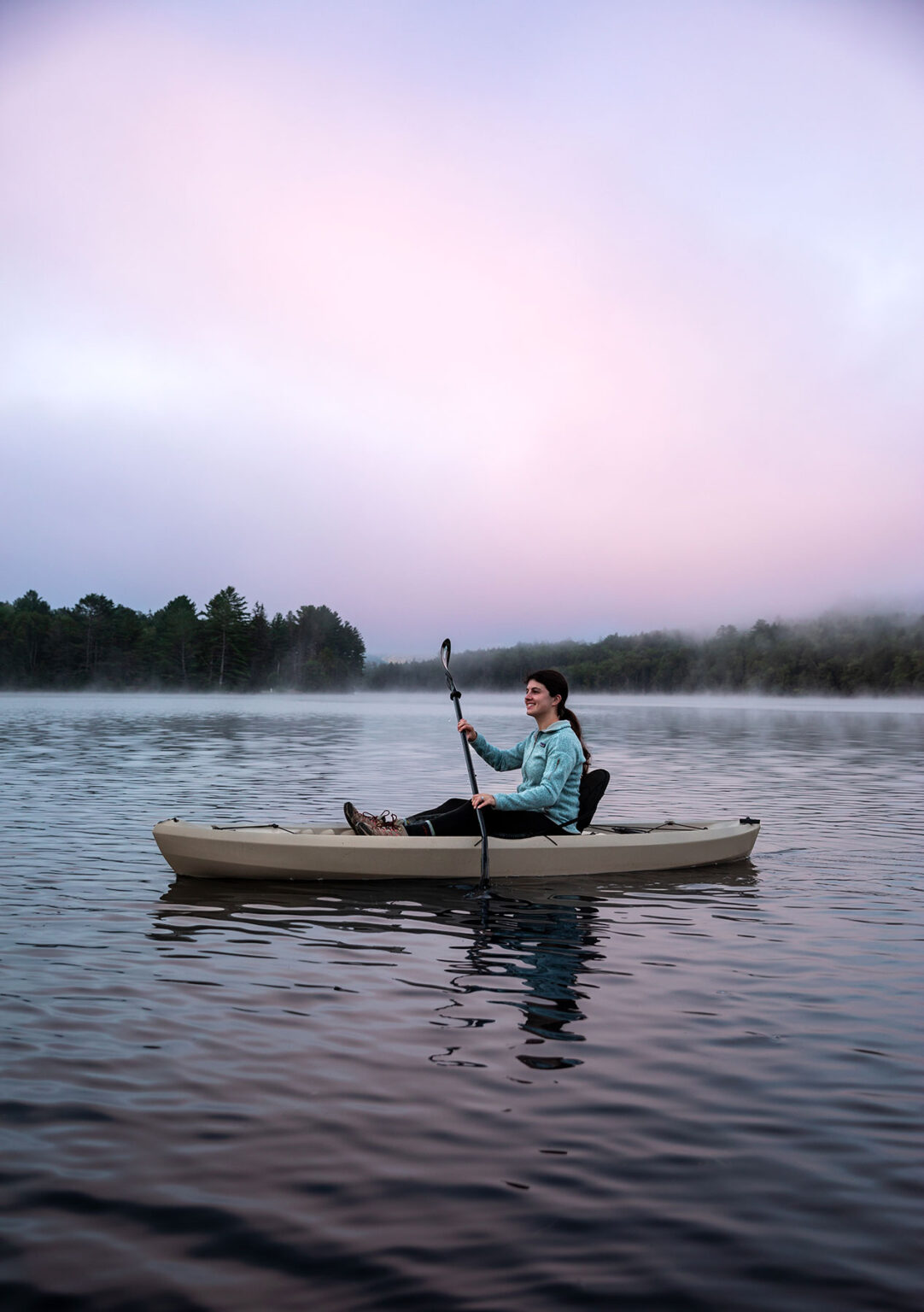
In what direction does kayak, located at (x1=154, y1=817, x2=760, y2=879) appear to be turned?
to the viewer's left

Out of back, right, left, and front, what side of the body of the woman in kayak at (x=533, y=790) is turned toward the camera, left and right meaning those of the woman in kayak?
left
